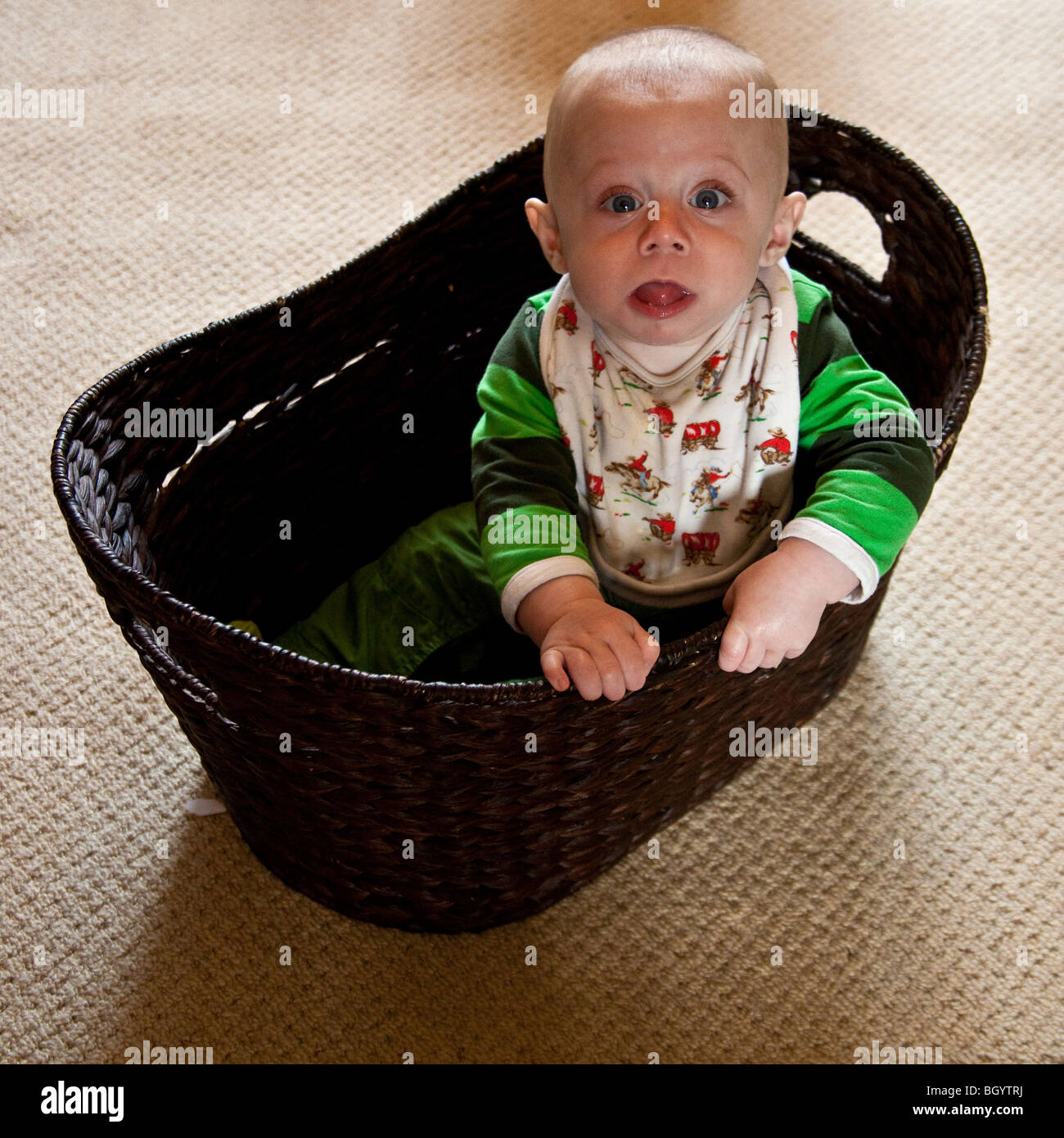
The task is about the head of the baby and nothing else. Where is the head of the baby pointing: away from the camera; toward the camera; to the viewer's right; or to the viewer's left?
toward the camera

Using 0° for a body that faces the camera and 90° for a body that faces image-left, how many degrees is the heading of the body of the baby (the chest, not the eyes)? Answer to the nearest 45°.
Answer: approximately 0°
